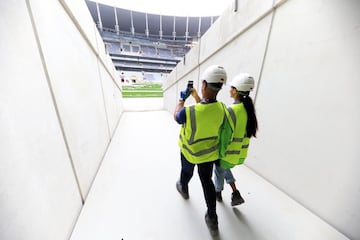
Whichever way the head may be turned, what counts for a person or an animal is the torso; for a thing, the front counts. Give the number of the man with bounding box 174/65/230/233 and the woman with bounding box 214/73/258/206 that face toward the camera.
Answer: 0

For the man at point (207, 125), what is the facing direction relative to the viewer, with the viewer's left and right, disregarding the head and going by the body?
facing away from the viewer and to the left of the viewer

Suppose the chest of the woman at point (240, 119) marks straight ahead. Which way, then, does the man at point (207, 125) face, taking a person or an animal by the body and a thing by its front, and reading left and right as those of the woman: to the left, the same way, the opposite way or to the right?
the same way

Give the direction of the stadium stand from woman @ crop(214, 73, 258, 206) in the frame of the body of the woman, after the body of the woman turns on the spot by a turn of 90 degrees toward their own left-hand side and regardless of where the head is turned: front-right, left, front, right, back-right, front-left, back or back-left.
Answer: right

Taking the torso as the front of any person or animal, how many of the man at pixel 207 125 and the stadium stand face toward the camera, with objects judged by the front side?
1

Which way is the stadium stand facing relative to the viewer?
toward the camera

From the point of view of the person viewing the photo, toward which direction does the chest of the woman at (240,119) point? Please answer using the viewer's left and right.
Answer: facing away from the viewer and to the left of the viewer

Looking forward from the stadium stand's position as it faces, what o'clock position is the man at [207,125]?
The man is roughly at 12 o'clock from the stadium stand.
